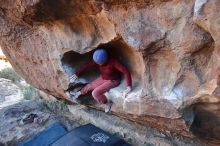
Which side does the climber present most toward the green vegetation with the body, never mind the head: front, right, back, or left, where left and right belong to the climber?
right

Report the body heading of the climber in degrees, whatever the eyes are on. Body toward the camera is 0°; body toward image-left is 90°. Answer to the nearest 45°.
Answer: approximately 45°

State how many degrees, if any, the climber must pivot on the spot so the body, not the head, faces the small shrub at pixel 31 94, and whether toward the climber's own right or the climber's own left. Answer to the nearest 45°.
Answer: approximately 90° to the climber's own right
